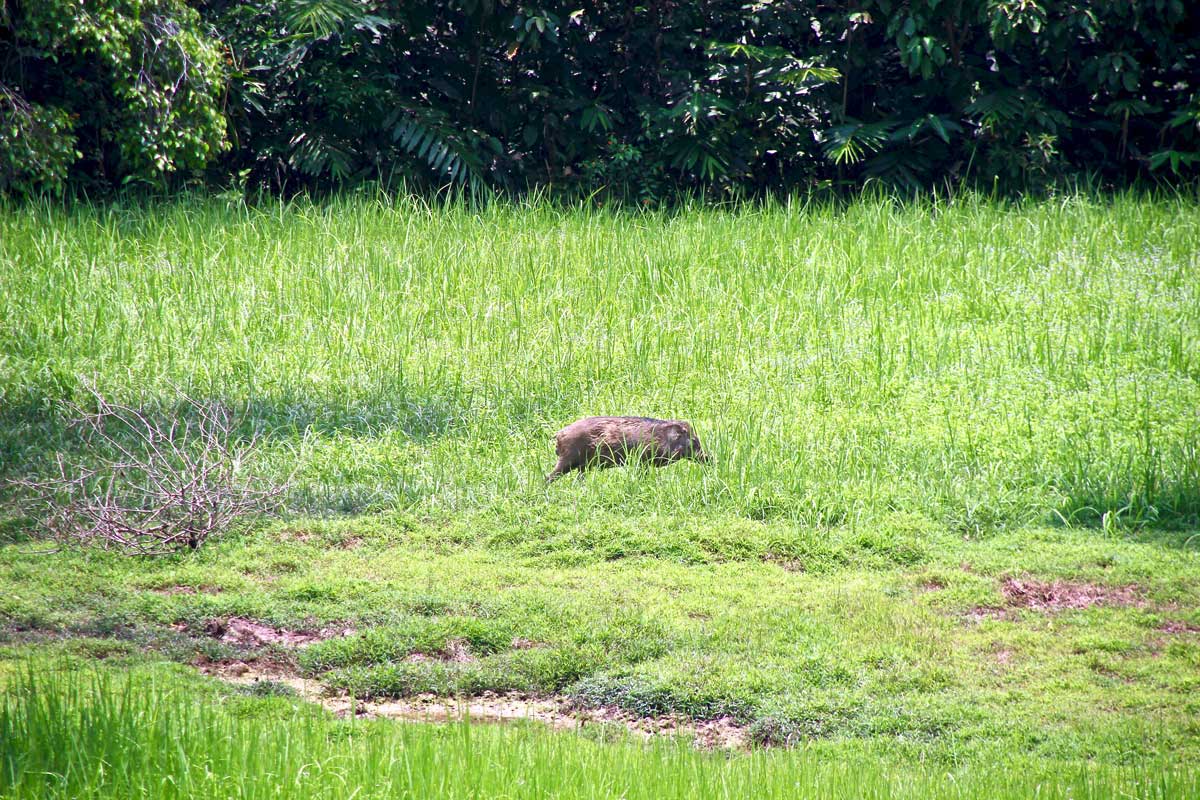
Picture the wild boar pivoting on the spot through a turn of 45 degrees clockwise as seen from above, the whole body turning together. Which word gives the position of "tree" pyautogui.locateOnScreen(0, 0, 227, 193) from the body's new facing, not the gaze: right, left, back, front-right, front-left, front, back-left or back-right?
back

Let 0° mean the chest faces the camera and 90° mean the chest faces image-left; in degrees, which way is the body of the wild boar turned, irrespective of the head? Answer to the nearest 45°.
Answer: approximately 270°

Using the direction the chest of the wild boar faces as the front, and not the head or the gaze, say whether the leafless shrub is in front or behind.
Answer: behind
